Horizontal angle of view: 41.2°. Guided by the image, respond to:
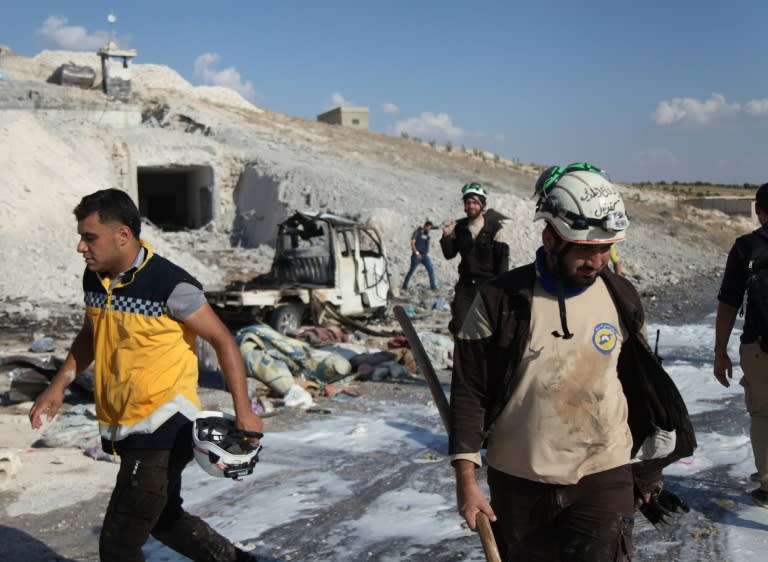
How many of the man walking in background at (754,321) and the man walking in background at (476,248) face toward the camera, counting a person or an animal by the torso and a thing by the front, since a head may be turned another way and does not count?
1

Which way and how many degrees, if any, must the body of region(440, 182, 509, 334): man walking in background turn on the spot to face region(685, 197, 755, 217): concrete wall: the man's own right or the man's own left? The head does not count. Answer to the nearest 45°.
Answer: approximately 180°

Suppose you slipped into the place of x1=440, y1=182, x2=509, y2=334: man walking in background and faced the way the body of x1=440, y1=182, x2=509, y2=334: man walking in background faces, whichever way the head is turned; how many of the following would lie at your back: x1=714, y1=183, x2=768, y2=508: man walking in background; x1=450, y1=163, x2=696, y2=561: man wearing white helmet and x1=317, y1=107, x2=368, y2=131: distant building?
1

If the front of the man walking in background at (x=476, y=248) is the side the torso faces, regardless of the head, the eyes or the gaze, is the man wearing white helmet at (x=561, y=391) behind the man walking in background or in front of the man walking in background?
in front

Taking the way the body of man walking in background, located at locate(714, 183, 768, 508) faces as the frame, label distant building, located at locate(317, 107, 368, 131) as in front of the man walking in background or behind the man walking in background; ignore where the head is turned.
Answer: in front

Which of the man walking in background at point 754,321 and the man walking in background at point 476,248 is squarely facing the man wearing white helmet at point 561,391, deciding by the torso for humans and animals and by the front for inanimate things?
the man walking in background at point 476,248

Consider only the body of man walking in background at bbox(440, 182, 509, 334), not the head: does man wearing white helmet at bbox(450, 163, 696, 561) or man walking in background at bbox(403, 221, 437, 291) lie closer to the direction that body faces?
the man wearing white helmet

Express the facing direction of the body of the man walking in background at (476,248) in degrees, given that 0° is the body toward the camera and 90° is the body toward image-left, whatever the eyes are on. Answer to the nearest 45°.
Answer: approximately 0°

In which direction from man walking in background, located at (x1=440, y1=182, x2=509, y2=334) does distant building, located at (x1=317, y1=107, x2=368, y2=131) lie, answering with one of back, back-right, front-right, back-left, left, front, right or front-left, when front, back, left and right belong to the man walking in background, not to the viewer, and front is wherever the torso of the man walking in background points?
back

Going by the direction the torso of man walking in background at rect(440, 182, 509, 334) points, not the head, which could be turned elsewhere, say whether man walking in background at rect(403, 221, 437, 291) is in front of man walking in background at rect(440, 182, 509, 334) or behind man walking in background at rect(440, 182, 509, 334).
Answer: behind
